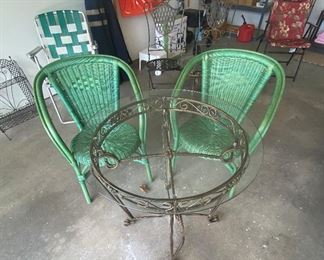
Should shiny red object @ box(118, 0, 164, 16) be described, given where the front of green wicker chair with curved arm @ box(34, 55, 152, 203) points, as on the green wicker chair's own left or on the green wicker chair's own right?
on the green wicker chair's own left

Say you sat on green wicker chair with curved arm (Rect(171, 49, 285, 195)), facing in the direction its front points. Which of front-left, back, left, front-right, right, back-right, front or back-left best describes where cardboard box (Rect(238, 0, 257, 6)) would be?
back-right

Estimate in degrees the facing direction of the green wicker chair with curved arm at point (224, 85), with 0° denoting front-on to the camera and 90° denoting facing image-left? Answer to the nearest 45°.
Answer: approximately 45°

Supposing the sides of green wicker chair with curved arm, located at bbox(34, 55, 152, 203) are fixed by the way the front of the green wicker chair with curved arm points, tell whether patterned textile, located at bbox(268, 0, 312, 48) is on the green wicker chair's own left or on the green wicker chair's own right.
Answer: on the green wicker chair's own left

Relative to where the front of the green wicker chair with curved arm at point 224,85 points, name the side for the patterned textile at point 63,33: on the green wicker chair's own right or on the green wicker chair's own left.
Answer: on the green wicker chair's own right

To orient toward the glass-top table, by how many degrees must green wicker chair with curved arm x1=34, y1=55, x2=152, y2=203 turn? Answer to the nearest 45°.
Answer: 0° — it already faces it

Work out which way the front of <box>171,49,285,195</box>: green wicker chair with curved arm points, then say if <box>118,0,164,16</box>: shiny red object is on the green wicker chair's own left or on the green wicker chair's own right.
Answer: on the green wicker chair's own right

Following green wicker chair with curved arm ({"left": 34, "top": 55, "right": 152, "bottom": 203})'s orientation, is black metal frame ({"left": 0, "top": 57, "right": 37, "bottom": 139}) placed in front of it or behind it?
behind

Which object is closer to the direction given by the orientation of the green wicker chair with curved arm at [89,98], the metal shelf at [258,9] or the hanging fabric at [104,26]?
the metal shelf

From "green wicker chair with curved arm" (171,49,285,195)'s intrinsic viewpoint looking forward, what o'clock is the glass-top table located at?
The glass-top table is roughly at 11 o'clock from the green wicker chair with curved arm.
